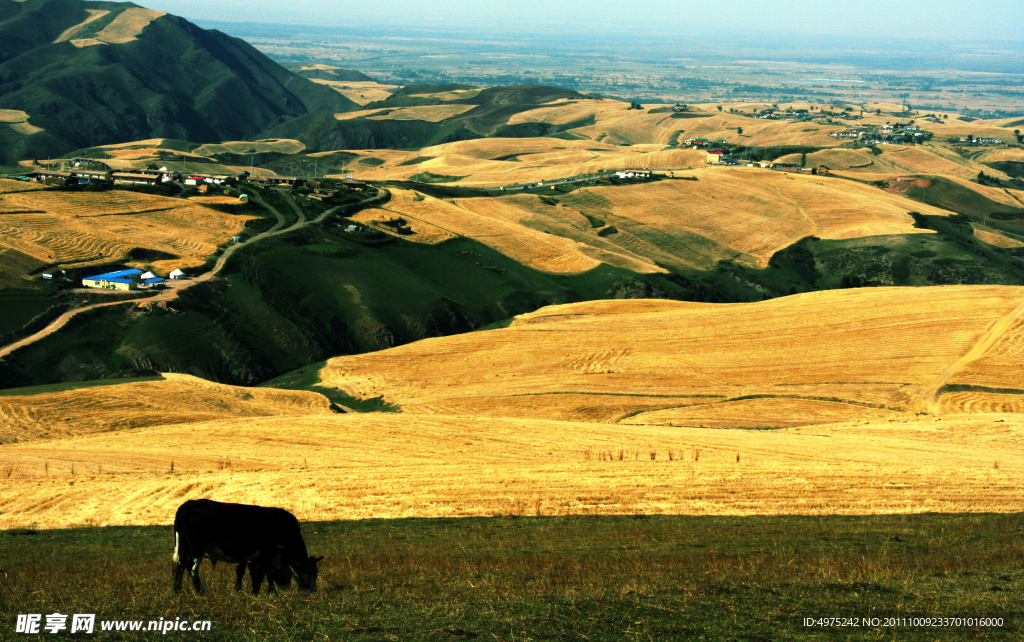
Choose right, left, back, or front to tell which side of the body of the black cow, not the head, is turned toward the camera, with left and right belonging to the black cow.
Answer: right
